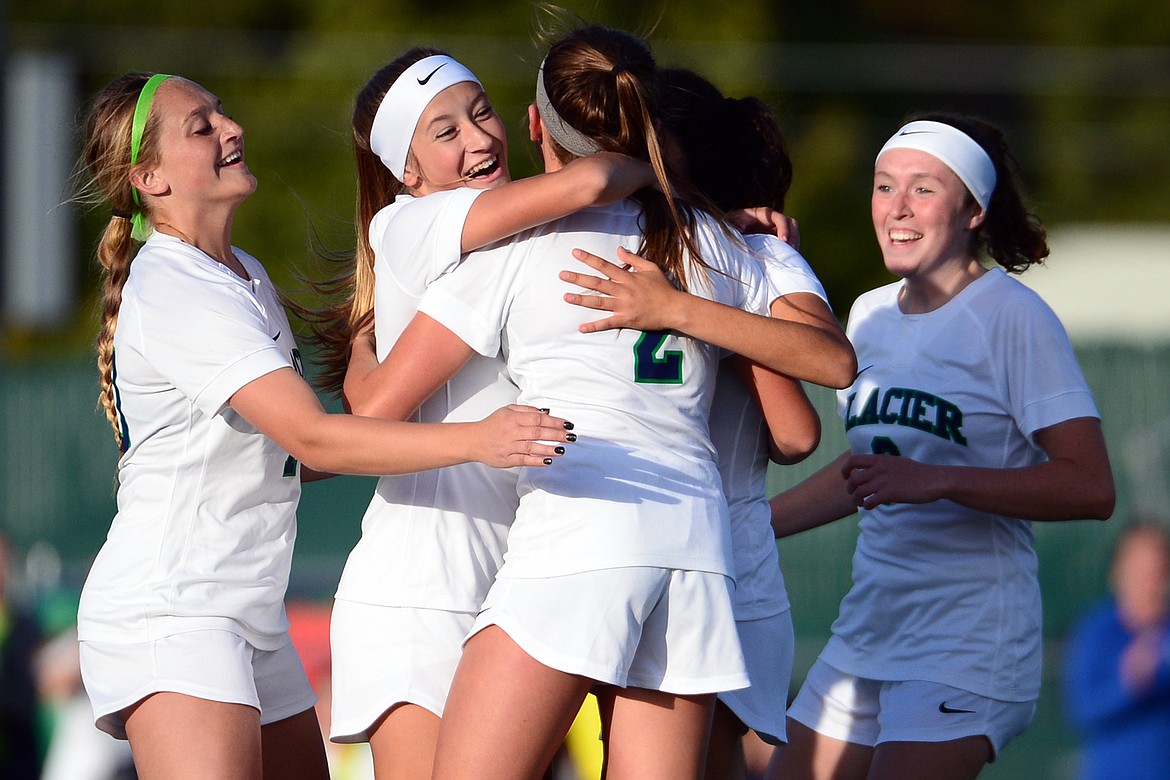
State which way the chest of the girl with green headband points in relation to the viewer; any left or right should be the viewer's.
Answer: facing to the right of the viewer

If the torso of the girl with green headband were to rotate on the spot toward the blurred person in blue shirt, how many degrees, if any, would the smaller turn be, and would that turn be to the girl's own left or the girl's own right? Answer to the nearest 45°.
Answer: approximately 45° to the girl's own left

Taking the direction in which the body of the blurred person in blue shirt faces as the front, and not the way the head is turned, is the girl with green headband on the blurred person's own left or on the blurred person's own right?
on the blurred person's own right

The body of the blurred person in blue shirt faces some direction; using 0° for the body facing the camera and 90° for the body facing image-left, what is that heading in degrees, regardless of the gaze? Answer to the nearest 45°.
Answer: approximately 315°

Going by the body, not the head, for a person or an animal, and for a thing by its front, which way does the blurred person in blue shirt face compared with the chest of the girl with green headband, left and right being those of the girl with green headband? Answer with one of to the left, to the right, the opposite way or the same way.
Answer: to the right
